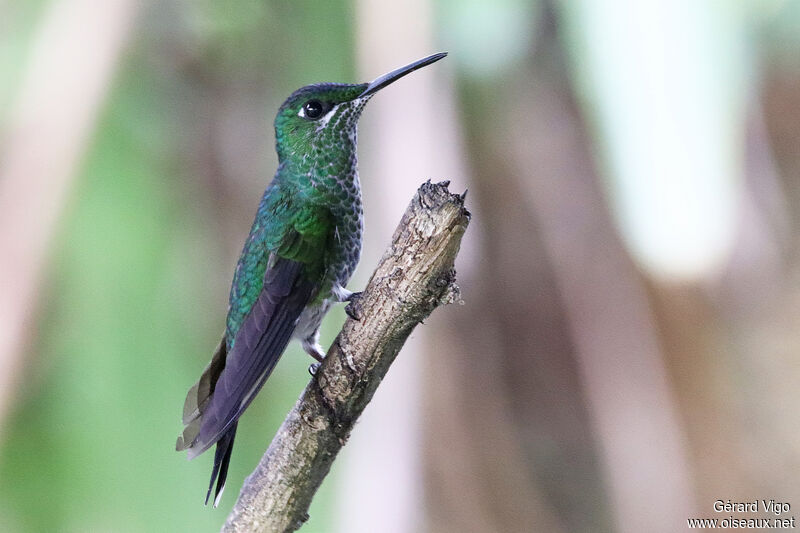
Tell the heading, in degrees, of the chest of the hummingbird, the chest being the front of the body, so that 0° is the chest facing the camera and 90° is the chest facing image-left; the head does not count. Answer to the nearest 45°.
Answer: approximately 270°
